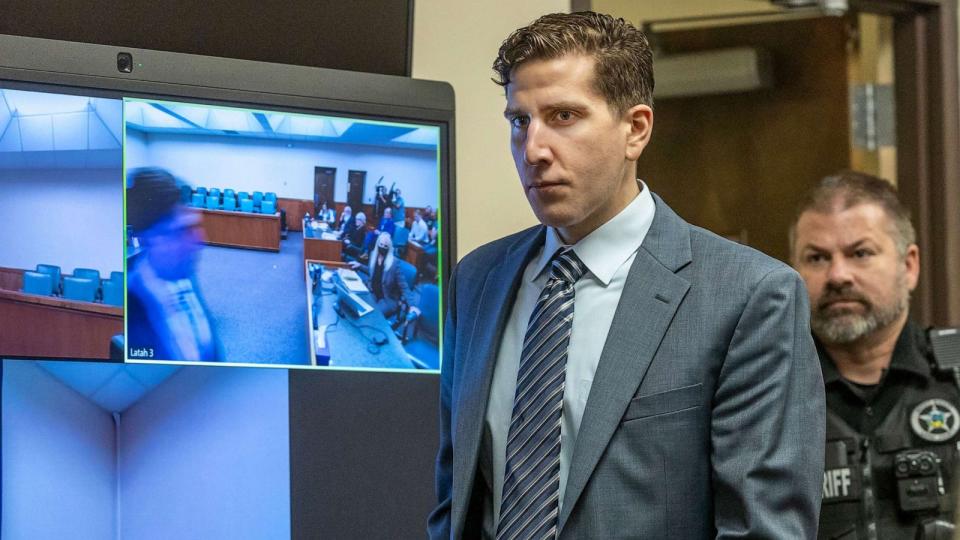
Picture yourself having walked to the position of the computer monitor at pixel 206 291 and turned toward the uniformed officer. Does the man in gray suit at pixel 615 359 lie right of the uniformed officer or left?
right

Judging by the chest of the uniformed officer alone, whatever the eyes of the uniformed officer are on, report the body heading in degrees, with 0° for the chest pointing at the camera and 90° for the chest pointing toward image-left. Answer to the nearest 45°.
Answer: approximately 45°

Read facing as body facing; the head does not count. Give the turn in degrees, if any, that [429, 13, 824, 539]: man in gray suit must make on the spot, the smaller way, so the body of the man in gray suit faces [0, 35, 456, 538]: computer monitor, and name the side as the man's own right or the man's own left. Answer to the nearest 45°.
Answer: approximately 45° to the man's own right

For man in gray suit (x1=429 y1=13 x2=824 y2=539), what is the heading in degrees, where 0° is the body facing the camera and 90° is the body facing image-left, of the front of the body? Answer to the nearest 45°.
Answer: approximately 45°

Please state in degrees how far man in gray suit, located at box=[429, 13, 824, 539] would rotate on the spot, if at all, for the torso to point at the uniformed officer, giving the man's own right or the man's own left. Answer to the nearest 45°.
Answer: approximately 180°

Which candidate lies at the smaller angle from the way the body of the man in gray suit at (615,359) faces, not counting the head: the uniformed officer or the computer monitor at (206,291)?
the computer monitor

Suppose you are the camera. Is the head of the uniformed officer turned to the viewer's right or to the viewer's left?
to the viewer's left
